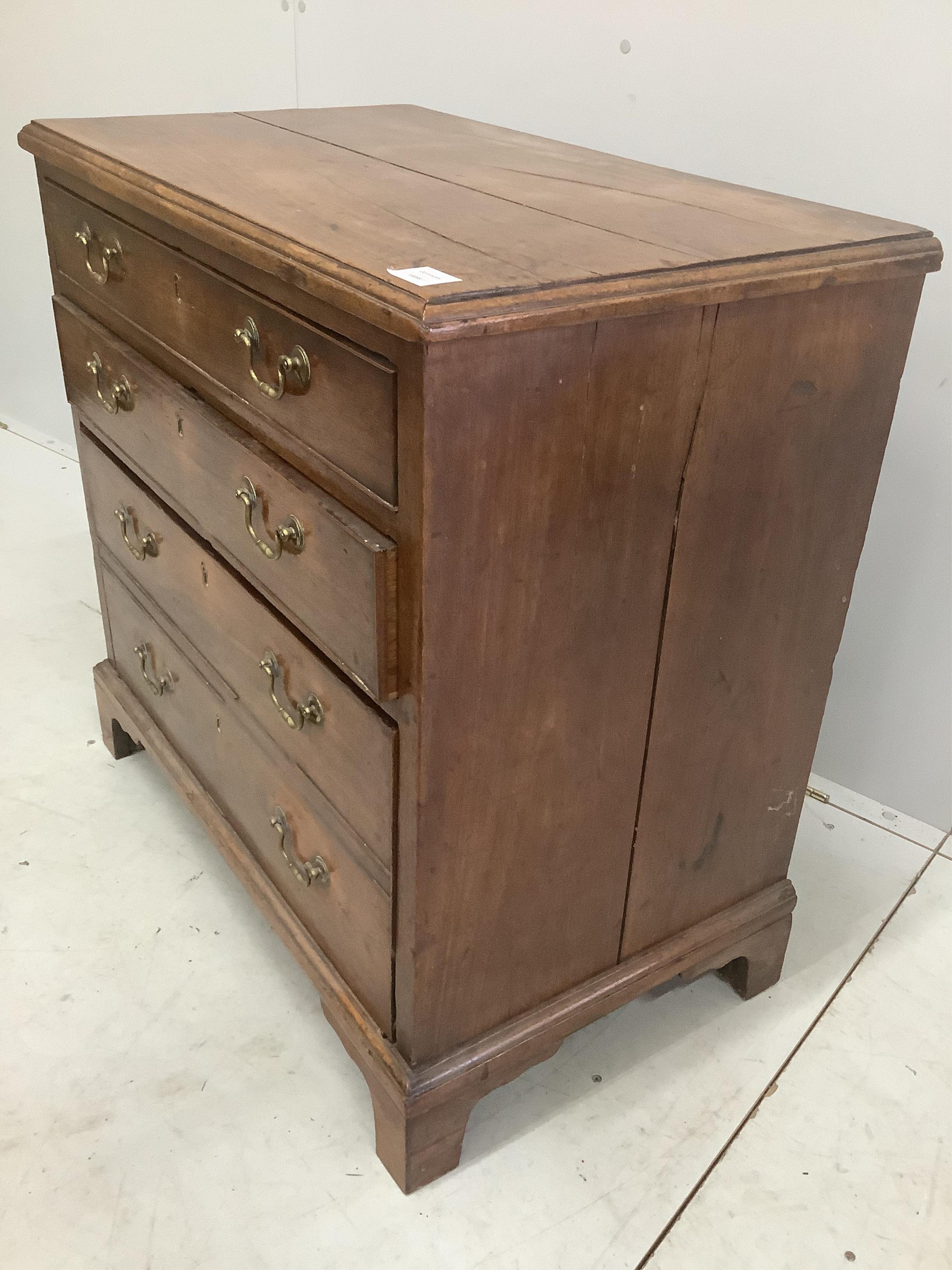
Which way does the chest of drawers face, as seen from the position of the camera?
facing the viewer and to the left of the viewer
